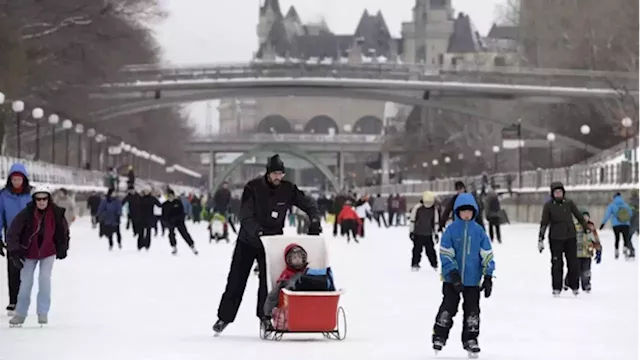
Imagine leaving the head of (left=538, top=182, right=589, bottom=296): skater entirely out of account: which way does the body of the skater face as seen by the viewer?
toward the camera

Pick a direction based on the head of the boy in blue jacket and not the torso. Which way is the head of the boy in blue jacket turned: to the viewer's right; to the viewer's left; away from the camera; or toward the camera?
toward the camera

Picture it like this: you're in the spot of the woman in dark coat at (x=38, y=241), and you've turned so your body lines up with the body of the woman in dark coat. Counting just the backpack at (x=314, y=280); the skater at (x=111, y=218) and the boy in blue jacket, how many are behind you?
1

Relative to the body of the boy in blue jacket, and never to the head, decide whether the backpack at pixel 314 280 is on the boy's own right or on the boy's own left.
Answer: on the boy's own right

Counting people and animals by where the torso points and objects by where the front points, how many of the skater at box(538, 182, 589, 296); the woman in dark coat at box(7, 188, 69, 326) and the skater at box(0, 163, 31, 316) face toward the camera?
3

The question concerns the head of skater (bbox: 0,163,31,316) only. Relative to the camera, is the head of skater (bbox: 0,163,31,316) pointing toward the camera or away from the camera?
toward the camera

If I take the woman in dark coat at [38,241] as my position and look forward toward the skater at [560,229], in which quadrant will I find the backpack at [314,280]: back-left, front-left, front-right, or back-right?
front-right

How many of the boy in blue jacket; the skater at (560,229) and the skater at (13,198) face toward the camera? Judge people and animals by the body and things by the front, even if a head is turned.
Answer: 3

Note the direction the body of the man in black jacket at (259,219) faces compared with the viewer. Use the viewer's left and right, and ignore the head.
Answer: facing the viewer and to the right of the viewer

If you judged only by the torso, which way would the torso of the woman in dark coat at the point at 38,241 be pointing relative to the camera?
toward the camera

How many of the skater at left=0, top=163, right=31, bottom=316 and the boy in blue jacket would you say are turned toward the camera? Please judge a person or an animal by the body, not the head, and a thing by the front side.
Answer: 2

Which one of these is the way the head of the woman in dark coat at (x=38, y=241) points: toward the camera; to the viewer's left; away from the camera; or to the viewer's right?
toward the camera

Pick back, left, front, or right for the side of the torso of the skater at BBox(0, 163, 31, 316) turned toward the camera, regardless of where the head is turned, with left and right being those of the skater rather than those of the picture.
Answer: front
